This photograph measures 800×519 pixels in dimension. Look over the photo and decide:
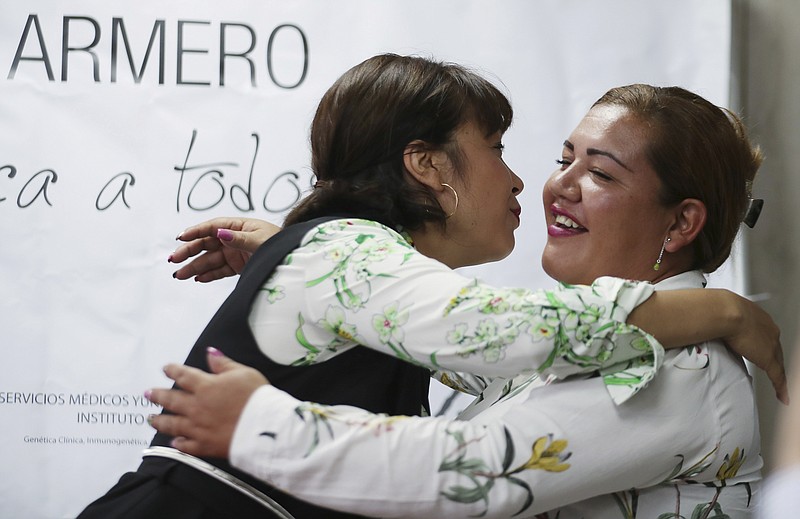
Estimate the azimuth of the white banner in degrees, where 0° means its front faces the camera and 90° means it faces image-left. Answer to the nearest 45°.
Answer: approximately 0°

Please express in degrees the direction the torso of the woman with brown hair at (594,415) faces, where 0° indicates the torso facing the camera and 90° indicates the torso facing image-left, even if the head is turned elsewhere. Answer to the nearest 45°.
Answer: approximately 90°

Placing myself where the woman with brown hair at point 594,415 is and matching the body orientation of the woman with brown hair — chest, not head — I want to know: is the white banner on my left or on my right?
on my right

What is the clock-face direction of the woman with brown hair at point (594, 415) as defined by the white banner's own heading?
The woman with brown hair is roughly at 11 o'clock from the white banner.

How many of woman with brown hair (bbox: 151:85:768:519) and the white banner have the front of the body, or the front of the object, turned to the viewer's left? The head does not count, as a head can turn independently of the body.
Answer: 1
